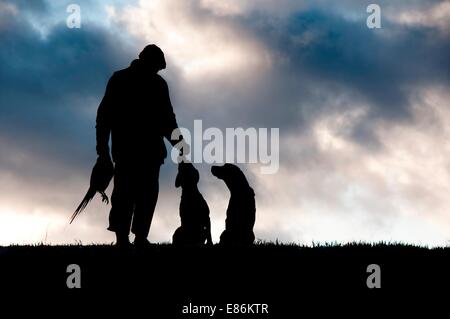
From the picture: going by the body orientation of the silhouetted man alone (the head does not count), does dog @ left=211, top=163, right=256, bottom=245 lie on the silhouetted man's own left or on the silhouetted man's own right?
on the silhouetted man's own left

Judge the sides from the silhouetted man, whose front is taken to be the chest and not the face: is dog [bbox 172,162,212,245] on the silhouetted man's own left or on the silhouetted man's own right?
on the silhouetted man's own left

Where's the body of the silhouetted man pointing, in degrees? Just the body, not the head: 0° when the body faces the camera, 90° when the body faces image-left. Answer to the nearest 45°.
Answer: approximately 315°

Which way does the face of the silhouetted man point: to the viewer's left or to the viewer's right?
to the viewer's right
